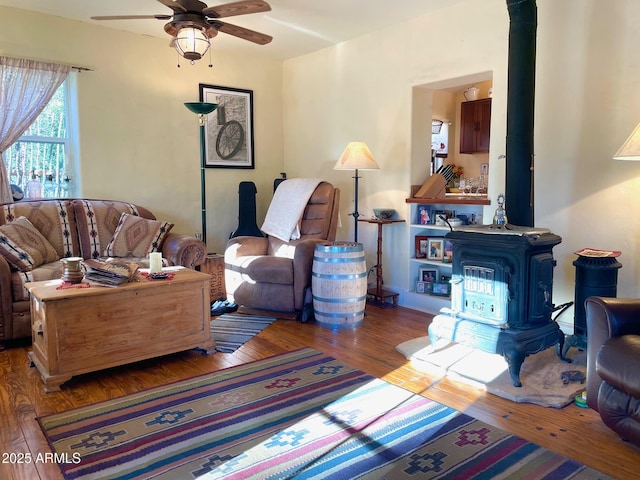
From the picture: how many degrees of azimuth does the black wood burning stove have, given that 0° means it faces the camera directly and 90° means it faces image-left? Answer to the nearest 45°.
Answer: approximately 45°

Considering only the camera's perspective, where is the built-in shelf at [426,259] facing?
facing the viewer and to the left of the viewer

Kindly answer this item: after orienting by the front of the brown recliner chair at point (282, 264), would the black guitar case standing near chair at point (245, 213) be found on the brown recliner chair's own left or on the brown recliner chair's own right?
on the brown recliner chair's own right

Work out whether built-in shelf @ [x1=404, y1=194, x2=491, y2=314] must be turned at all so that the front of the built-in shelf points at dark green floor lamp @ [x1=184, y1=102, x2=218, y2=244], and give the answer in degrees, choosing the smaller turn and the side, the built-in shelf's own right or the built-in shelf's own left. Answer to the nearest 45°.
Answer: approximately 45° to the built-in shelf's own right

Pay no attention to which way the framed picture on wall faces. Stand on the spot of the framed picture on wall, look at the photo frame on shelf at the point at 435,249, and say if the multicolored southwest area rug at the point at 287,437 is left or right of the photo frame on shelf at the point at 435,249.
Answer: right

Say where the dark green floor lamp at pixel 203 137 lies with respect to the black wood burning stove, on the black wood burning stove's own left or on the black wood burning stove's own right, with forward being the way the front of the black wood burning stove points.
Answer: on the black wood burning stove's own right

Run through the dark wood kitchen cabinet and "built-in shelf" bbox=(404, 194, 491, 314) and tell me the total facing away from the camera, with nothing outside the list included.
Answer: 0

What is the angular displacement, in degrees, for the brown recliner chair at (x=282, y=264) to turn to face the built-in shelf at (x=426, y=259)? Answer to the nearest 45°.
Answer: approximately 135° to its left

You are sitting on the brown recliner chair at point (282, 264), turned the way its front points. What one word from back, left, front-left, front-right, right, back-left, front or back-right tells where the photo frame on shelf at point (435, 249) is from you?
back-left

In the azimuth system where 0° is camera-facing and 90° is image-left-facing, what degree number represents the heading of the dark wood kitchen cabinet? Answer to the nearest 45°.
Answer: approximately 45°

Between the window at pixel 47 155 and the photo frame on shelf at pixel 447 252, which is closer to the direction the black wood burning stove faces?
the window

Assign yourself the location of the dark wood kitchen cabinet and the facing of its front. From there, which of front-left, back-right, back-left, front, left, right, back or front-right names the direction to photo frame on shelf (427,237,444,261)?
front-left
